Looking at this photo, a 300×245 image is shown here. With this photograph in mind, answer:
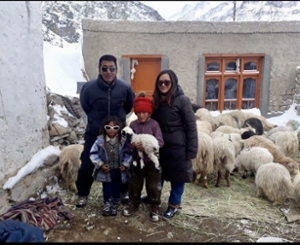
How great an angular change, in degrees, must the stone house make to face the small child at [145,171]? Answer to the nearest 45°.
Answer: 0° — it already faces them

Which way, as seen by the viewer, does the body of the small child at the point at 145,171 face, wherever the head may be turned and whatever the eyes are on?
toward the camera

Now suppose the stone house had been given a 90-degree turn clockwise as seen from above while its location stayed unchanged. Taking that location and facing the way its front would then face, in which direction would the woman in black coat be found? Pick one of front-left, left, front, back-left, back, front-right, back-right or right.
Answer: left

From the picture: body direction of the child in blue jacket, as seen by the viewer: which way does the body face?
toward the camera

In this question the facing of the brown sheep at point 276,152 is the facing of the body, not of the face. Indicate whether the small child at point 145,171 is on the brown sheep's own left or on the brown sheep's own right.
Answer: on the brown sheep's own right

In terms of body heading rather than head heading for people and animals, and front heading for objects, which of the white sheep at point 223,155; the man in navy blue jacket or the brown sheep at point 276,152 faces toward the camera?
the man in navy blue jacket
